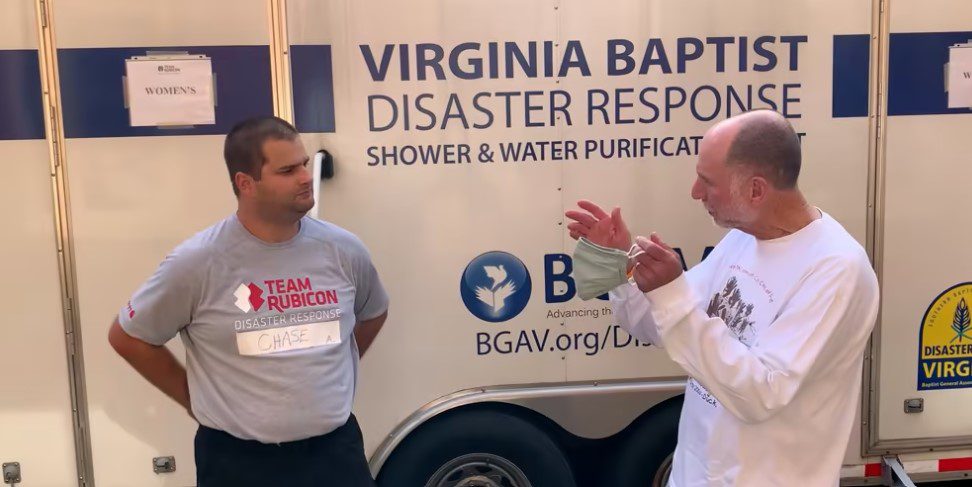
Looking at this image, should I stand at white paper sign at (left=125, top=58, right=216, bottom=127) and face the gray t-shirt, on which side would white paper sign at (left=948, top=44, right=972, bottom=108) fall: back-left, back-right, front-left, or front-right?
front-left

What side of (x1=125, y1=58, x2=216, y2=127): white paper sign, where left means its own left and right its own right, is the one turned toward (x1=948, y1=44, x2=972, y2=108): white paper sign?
left

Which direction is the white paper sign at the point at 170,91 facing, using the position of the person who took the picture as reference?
facing the viewer

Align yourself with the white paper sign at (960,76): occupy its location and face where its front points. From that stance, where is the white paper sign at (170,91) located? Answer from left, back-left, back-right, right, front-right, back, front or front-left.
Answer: front-right

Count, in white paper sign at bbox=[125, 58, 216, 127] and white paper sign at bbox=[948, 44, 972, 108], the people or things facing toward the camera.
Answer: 2

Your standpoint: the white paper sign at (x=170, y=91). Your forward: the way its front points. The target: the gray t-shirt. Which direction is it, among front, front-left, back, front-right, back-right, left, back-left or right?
front

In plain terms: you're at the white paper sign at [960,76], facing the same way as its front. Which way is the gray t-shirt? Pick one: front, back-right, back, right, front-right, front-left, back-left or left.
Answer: front-right

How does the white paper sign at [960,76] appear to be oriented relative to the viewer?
toward the camera

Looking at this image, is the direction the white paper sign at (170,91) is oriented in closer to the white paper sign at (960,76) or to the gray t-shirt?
the gray t-shirt
